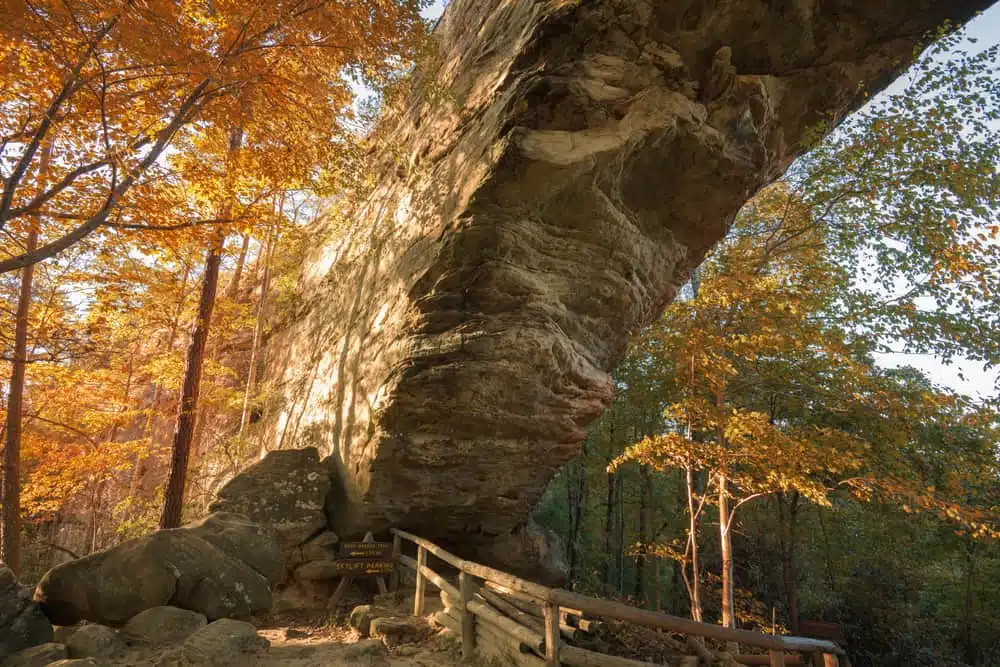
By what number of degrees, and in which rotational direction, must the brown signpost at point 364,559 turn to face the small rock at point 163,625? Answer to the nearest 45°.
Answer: approximately 45° to its right

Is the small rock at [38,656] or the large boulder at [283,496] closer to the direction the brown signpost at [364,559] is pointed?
the small rock

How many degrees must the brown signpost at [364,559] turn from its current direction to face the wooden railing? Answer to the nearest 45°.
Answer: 0° — it already faces it

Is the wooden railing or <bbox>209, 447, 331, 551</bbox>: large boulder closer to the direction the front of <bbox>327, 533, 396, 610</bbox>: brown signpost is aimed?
the wooden railing

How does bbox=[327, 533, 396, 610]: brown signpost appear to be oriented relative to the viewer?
toward the camera

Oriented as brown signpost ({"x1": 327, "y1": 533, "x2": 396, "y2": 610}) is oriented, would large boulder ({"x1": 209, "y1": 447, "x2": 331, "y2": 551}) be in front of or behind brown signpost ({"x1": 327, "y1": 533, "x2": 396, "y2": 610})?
behind

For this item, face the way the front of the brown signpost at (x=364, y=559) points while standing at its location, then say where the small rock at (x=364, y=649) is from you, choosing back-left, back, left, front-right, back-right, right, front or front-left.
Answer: front
